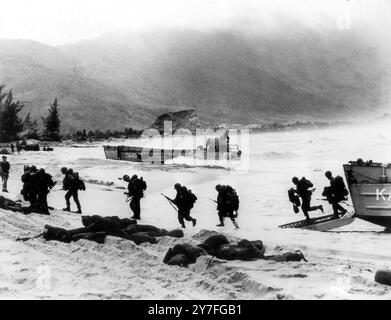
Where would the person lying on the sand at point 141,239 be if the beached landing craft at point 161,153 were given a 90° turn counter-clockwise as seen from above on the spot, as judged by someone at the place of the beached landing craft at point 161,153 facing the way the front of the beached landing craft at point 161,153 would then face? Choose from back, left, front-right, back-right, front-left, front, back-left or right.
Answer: front

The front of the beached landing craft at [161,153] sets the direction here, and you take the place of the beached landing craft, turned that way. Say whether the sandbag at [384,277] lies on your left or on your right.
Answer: on your left

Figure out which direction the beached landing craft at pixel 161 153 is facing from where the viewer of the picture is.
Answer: facing to the left of the viewer

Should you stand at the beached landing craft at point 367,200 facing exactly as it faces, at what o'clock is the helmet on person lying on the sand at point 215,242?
The helmet on person lying on the sand is roughly at 10 o'clock from the beached landing craft.

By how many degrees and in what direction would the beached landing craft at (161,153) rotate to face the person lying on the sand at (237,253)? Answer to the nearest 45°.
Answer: approximately 90° to its left

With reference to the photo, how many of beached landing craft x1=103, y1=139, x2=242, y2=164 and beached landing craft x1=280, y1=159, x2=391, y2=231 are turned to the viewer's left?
2

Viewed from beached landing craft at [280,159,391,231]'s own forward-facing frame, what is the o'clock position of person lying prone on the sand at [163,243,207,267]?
The person lying prone on the sand is roughly at 10 o'clock from the beached landing craft.

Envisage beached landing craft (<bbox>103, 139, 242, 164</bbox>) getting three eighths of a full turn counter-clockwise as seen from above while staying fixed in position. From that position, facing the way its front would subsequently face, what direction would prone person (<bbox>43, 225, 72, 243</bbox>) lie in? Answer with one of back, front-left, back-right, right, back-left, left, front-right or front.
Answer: front-right

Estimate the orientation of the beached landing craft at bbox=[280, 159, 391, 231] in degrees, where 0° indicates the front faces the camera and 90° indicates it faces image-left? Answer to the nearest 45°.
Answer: approximately 90°

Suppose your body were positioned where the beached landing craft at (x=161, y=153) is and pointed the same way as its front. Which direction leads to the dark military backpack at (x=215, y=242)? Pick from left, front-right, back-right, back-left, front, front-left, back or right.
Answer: left
